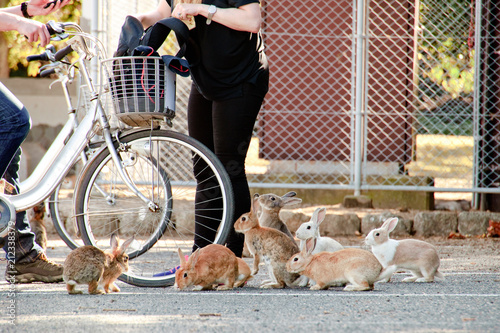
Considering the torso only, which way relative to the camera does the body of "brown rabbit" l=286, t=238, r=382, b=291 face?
to the viewer's left

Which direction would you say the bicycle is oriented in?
to the viewer's right

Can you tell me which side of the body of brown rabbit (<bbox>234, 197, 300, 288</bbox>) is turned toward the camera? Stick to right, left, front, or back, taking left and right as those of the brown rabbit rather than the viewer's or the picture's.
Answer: left

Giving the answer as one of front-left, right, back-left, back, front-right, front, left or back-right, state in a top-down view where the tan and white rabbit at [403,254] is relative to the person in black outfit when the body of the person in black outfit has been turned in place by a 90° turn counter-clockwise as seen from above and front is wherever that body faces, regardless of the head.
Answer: front-left

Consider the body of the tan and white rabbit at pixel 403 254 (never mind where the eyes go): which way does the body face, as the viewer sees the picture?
to the viewer's left

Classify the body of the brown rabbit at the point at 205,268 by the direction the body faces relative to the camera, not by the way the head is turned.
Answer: to the viewer's left

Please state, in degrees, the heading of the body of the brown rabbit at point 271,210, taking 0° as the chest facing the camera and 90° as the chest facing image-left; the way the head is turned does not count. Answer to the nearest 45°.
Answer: approximately 90°

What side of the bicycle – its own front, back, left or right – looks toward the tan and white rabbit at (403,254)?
front
